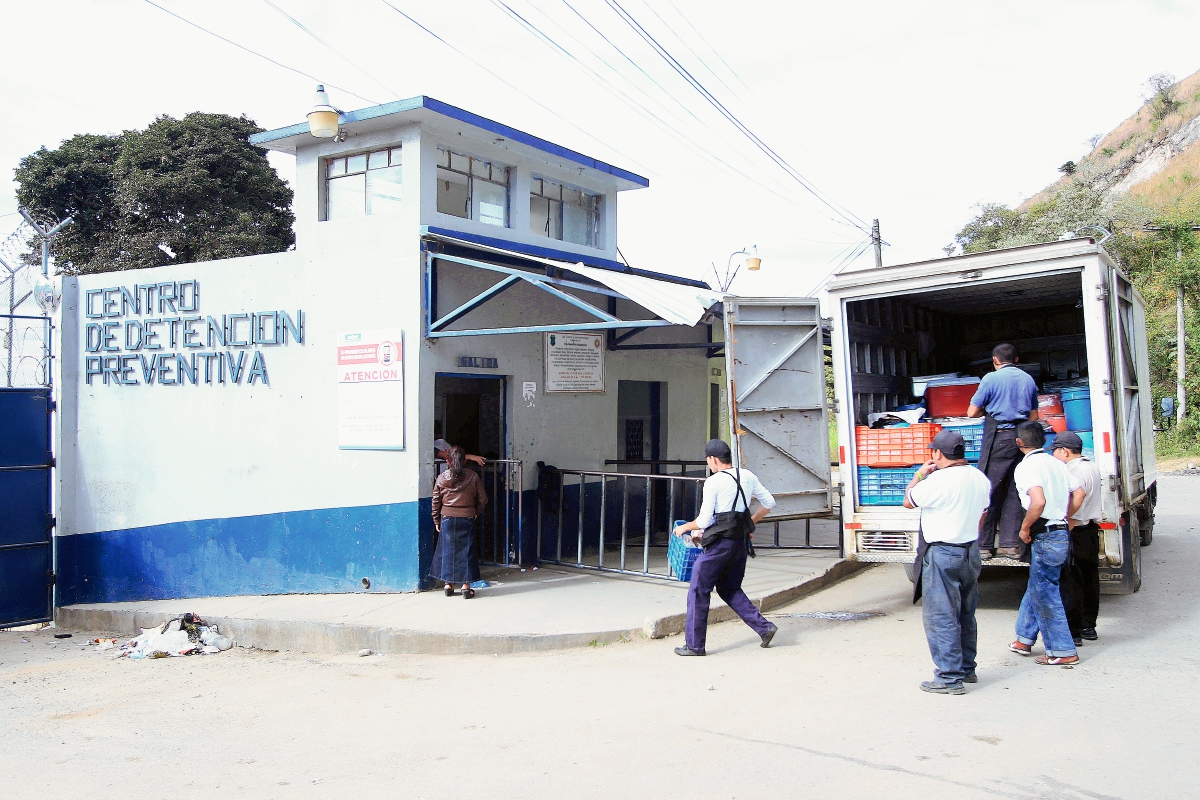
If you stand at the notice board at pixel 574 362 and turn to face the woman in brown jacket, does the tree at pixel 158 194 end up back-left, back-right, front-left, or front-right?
back-right

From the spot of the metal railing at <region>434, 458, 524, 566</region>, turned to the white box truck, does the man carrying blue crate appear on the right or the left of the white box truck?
right

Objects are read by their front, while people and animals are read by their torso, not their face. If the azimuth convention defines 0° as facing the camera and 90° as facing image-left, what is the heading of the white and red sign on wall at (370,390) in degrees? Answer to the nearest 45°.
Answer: approximately 45°

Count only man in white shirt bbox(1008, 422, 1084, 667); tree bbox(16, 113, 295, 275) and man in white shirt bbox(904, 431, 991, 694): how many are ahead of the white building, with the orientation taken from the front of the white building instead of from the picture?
2

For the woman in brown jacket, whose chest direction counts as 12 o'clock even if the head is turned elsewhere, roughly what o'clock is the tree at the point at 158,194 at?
The tree is roughly at 11 o'clock from the woman in brown jacket.

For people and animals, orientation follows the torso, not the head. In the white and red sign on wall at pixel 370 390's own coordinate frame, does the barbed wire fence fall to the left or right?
on its right

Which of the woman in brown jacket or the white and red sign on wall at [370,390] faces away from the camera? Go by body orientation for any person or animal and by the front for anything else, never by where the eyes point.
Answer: the woman in brown jacket

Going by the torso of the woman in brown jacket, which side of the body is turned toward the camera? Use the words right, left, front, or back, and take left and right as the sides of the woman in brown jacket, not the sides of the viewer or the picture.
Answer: back

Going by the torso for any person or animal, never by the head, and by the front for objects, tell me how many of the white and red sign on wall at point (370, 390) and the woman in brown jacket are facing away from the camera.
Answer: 1

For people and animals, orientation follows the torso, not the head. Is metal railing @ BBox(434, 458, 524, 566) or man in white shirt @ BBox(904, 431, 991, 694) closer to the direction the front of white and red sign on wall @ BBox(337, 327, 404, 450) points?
the man in white shirt

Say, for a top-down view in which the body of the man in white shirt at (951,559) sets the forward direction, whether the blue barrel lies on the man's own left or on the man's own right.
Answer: on the man's own right

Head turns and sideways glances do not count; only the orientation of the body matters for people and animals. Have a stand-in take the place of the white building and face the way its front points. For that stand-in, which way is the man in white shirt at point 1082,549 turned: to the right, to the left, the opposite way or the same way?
the opposite way

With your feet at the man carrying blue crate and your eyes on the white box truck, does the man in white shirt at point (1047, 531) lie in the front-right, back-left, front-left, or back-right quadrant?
front-right
